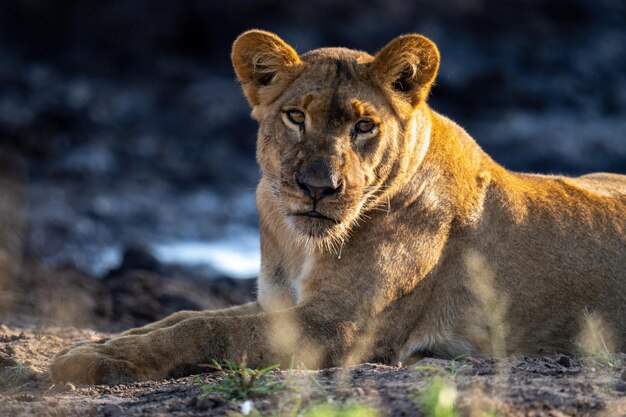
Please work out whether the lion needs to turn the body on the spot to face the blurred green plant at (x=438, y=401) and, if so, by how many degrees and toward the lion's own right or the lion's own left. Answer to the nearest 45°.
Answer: approximately 90° to the lion's own left

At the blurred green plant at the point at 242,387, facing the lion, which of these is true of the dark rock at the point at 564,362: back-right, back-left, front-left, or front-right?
front-right

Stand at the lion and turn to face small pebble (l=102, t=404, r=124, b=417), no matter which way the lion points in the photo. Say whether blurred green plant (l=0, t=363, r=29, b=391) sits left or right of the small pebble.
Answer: right

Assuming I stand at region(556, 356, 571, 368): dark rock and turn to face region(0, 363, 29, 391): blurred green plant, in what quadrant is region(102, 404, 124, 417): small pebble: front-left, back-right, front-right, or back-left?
front-left

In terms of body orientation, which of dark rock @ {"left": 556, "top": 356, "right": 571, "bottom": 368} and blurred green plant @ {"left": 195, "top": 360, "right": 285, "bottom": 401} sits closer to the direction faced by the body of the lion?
the blurred green plant

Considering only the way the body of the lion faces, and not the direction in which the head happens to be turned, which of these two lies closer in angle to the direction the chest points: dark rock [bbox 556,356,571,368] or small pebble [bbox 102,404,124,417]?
the small pebble

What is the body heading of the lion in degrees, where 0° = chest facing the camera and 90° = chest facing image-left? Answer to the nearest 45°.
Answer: approximately 90°

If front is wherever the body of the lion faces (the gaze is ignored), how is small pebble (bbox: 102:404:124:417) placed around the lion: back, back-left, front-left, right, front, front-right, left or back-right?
front-left

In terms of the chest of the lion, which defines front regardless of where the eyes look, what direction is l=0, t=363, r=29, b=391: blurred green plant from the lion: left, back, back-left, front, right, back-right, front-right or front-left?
front

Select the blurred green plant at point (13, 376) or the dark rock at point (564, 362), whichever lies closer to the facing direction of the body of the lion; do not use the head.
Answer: the blurred green plant

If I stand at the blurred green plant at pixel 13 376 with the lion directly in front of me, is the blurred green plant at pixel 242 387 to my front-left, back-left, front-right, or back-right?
front-right
